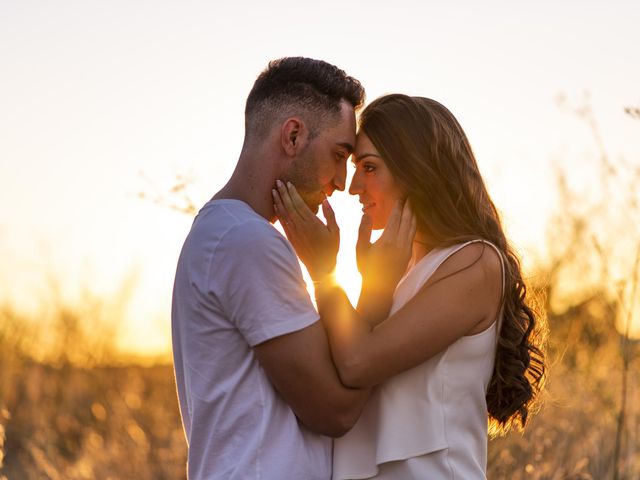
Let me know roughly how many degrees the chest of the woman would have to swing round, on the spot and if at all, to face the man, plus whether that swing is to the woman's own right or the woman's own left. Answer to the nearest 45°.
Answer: approximately 45° to the woman's own left

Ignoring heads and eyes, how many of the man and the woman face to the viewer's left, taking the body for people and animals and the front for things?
1

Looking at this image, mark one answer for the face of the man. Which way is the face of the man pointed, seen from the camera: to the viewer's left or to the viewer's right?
to the viewer's right

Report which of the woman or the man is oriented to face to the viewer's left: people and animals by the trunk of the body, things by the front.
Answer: the woman

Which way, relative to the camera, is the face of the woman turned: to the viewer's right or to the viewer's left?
to the viewer's left

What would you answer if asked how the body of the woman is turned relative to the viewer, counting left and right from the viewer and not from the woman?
facing to the left of the viewer

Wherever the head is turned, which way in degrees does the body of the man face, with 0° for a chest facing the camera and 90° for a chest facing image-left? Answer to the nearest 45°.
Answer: approximately 270°

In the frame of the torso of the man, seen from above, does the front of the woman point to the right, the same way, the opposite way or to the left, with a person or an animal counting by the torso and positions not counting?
the opposite way
